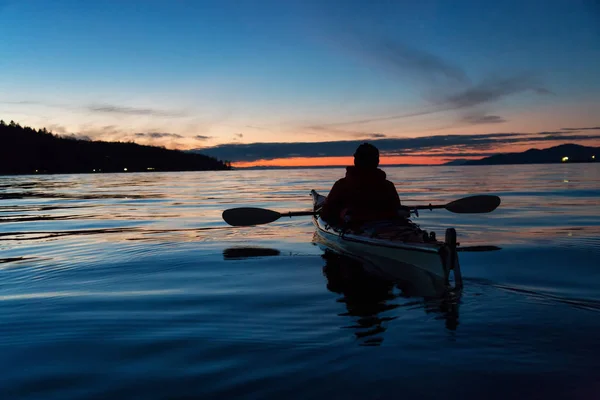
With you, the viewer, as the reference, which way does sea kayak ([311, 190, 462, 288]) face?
facing away from the viewer and to the left of the viewer
